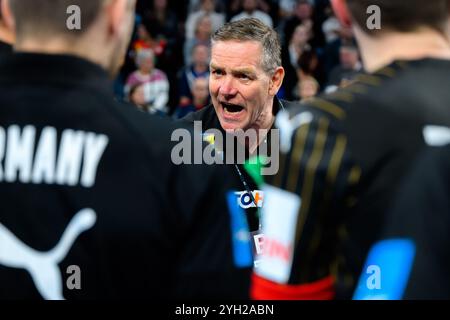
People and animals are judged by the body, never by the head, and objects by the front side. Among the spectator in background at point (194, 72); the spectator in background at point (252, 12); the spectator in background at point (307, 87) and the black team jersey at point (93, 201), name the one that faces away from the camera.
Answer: the black team jersey

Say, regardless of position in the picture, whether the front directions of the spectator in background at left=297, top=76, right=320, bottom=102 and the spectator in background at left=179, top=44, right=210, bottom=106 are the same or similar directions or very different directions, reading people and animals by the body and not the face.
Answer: same or similar directions

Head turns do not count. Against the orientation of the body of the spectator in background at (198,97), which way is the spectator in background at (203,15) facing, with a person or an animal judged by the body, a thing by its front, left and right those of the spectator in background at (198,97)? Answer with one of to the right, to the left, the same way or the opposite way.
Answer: the same way

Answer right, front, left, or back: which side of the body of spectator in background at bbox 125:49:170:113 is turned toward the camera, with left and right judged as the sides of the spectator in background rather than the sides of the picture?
front

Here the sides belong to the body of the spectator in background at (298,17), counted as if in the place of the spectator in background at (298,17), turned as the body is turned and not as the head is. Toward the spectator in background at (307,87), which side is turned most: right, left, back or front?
front

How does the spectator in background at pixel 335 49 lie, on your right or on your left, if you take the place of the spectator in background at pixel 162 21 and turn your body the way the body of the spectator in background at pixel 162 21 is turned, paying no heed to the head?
on your left

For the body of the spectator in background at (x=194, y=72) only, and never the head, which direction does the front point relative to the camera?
toward the camera

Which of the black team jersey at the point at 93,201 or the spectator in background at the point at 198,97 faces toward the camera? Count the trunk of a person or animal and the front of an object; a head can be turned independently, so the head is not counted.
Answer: the spectator in background

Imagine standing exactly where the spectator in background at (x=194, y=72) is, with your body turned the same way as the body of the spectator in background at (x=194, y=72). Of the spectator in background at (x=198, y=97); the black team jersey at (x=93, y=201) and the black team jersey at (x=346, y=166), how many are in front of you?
3

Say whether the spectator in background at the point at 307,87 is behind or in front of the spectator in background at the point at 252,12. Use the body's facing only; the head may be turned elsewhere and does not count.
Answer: in front

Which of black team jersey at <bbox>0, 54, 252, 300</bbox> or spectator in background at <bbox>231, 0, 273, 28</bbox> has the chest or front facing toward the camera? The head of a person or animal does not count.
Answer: the spectator in background

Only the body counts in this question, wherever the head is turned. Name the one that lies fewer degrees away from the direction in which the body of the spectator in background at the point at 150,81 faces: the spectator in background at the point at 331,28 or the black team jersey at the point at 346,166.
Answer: the black team jersey

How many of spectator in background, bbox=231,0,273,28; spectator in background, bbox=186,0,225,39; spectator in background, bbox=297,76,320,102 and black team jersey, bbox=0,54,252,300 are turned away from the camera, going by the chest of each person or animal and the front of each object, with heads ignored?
1

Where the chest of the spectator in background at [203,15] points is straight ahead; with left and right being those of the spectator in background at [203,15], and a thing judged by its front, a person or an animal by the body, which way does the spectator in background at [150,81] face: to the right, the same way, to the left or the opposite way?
the same way

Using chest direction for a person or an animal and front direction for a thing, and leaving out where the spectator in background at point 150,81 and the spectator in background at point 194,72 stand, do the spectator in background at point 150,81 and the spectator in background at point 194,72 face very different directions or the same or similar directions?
same or similar directions

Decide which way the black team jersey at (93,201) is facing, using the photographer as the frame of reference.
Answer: facing away from the viewer

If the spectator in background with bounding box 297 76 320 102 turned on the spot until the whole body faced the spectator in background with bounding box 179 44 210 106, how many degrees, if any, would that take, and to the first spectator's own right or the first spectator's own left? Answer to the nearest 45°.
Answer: approximately 90° to the first spectator's own right

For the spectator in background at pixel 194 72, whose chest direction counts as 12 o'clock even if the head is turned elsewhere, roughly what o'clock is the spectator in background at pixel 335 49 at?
the spectator in background at pixel 335 49 is roughly at 8 o'clock from the spectator in background at pixel 194 72.

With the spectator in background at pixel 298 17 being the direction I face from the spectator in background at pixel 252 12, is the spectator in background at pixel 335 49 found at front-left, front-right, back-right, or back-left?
front-right

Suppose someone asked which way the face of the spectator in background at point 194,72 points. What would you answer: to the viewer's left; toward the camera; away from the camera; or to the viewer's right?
toward the camera

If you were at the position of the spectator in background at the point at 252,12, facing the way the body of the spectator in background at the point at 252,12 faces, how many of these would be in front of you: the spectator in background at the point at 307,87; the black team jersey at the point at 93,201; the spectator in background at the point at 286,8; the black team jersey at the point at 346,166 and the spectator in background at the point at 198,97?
4

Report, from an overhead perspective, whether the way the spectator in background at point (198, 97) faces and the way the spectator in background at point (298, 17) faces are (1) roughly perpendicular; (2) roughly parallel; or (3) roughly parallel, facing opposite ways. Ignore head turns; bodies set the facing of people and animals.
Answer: roughly parallel
